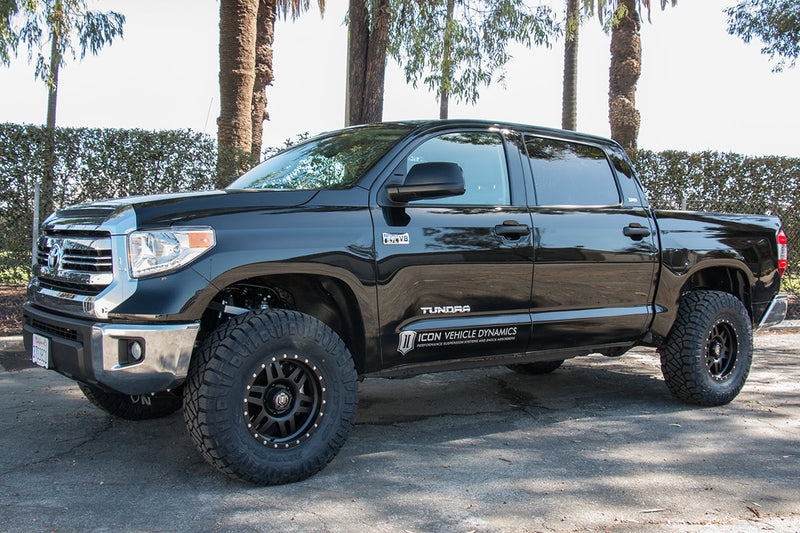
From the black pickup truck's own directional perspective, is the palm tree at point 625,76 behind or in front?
behind

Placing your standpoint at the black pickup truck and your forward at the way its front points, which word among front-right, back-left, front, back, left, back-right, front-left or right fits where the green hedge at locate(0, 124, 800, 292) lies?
right

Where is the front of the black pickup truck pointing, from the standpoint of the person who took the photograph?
facing the viewer and to the left of the viewer

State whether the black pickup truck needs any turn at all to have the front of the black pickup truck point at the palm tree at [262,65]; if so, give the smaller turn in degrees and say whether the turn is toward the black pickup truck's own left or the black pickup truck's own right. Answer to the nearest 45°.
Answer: approximately 135° to the black pickup truck's own right

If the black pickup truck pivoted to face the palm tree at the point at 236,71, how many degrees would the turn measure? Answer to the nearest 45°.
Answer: approximately 135° to its right

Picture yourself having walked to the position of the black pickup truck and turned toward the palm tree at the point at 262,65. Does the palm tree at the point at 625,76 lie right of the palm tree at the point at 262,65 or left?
right

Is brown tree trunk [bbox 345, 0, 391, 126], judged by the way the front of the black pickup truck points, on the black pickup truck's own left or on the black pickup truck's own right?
on the black pickup truck's own right

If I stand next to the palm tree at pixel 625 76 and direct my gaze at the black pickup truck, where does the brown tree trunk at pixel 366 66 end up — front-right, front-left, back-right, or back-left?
front-right

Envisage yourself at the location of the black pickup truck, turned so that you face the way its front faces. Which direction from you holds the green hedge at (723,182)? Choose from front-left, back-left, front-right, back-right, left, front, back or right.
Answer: back
